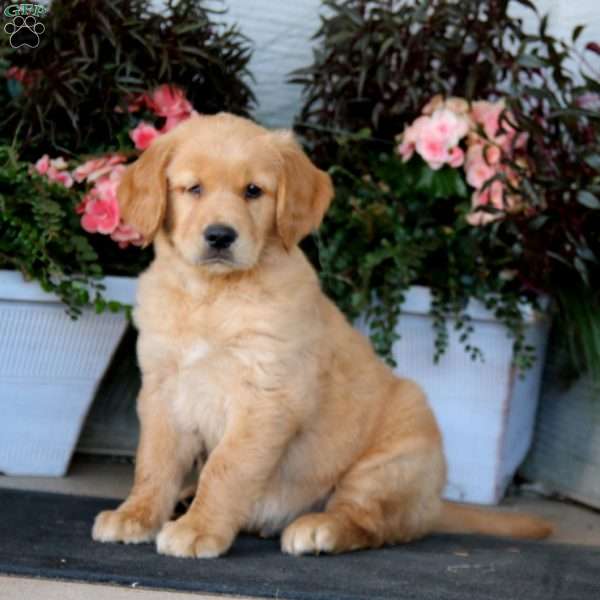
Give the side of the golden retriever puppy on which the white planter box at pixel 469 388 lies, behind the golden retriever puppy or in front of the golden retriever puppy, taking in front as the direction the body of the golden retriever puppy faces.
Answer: behind

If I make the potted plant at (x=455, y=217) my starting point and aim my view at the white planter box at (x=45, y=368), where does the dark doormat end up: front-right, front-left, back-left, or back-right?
front-left

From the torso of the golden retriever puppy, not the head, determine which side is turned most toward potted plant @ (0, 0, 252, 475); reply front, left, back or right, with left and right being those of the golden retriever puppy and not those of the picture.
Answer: right

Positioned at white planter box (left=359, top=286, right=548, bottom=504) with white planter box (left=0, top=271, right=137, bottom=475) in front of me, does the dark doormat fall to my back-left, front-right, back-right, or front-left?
front-left

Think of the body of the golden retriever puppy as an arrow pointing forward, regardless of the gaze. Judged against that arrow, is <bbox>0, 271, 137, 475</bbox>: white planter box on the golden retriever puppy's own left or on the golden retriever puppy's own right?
on the golden retriever puppy's own right

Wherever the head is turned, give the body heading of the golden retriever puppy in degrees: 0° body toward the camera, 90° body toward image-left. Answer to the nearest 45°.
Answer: approximately 45°
